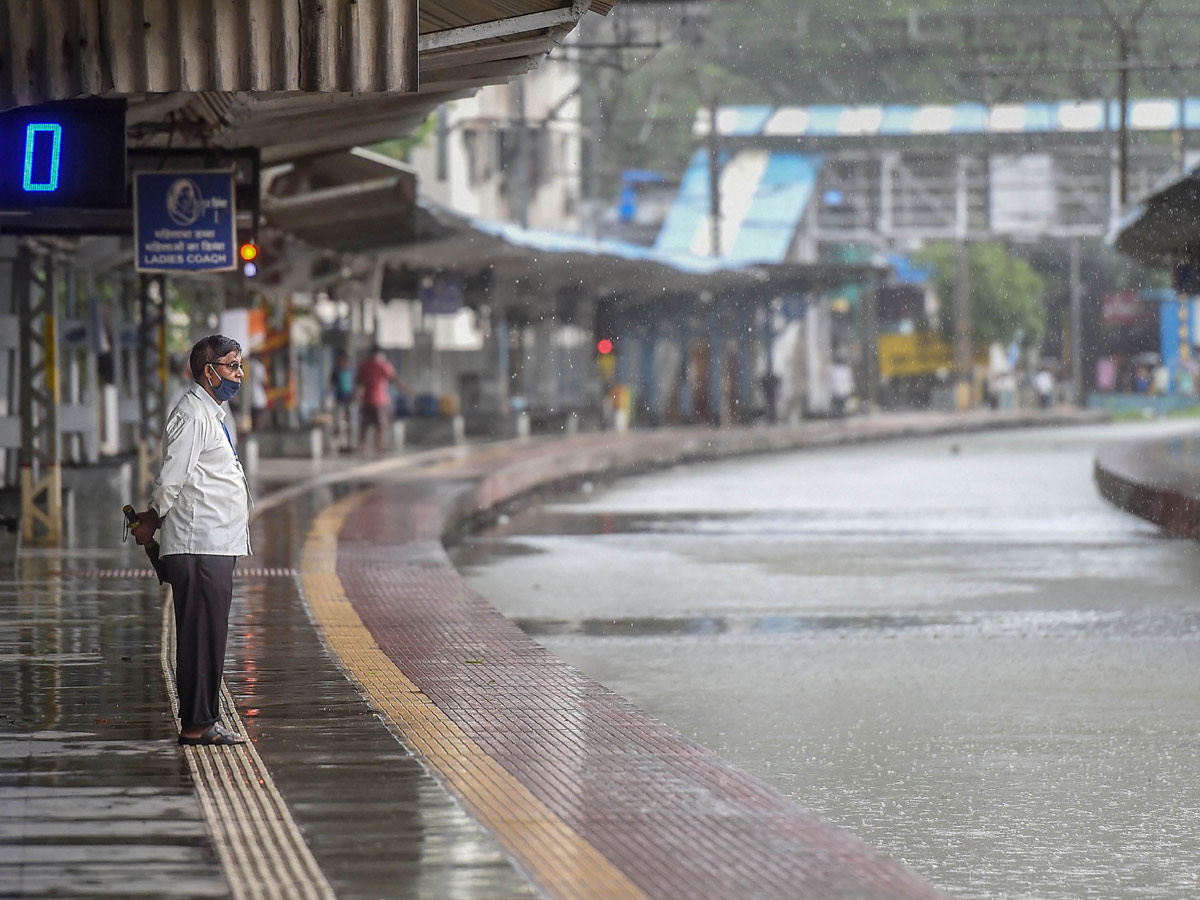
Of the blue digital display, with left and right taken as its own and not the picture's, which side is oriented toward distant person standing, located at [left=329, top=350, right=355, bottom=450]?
back

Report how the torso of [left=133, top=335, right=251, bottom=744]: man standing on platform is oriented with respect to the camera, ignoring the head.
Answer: to the viewer's right

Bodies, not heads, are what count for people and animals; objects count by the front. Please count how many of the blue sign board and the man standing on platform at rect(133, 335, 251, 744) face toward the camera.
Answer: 1

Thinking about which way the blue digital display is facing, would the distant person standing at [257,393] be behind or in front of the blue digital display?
behind

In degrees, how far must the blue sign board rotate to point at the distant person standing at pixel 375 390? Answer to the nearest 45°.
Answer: approximately 180°

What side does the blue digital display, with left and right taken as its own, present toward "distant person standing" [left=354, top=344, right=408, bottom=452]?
back

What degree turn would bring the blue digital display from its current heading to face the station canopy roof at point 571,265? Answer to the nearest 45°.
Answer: approximately 180°

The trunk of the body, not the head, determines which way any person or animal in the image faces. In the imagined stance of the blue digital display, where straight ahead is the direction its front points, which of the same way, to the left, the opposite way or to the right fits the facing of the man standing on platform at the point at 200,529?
to the left

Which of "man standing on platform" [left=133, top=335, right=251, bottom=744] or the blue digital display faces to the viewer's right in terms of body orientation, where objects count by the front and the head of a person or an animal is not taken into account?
the man standing on platform

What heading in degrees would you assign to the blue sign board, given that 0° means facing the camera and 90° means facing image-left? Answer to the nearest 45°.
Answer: approximately 0°

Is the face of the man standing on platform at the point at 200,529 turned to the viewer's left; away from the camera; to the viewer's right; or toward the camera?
to the viewer's right

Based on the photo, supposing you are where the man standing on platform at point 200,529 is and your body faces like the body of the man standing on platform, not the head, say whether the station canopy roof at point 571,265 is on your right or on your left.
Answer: on your left
